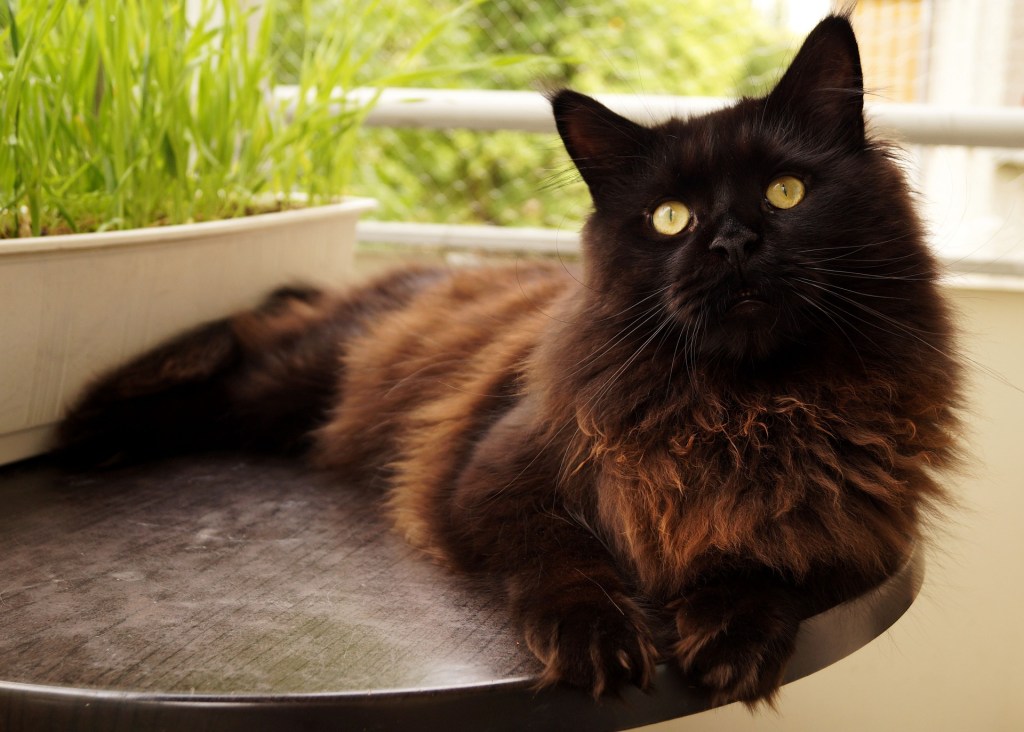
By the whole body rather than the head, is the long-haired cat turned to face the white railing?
no

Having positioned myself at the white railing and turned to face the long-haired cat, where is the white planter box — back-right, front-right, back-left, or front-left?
front-right

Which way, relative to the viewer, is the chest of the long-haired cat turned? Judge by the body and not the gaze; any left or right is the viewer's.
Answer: facing the viewer and to the right of the viewer

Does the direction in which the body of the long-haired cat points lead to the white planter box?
no

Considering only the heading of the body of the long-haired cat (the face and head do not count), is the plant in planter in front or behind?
behind
